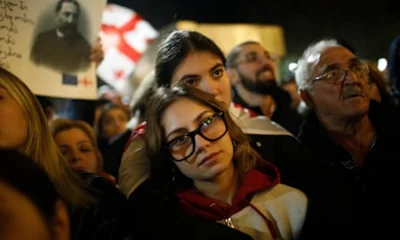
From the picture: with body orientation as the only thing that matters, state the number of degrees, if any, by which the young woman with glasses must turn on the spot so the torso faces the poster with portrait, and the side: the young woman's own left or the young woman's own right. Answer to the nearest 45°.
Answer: approximately 135° to the young woman's own right

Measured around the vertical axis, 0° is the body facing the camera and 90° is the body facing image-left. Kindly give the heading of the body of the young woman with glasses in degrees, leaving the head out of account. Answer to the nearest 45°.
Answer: approximately 0°

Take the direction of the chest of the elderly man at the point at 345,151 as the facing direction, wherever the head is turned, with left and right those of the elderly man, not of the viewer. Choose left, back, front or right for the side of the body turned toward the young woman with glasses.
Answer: right

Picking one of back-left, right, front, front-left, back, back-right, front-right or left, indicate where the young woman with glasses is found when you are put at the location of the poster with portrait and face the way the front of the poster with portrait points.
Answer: front-left

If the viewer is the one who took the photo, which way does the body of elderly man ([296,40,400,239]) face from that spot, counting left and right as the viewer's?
facing the viewer and to the right of the viewer

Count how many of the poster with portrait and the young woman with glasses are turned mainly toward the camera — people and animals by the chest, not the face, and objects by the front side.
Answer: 2
